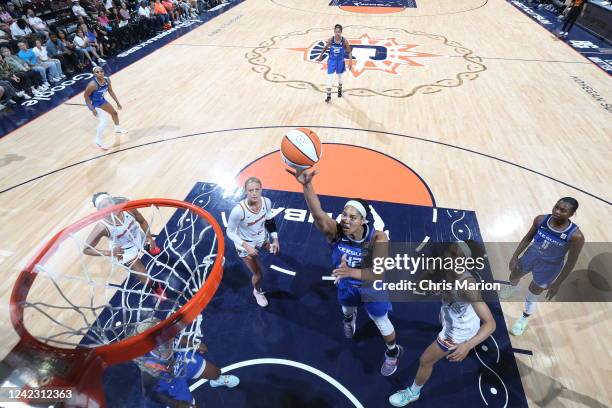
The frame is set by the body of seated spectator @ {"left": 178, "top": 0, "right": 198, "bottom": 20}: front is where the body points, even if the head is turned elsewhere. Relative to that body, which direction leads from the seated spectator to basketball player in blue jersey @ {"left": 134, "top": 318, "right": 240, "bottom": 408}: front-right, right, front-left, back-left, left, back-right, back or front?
front-right

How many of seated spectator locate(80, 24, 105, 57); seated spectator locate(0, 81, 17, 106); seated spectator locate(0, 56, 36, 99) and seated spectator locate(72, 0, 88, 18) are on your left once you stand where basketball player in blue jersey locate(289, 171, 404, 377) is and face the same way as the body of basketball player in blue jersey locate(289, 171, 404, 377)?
0

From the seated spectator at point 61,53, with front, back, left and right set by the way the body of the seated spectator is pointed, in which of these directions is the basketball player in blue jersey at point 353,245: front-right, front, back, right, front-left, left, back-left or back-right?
front-right

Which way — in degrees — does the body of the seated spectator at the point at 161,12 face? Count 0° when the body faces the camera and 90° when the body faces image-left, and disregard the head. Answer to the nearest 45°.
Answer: approximately 315°

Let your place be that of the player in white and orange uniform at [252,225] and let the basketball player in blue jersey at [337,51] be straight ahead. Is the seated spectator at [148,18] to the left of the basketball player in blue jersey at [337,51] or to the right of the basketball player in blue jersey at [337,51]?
left

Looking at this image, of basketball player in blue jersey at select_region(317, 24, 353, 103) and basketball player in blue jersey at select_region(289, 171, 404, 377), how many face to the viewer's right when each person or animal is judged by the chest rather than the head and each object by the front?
0

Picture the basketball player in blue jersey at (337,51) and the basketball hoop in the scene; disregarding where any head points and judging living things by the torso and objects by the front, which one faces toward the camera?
the basketball player in blue jersey

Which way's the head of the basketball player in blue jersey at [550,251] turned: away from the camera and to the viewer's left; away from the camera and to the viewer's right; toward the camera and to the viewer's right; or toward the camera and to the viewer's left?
toward the camera and to the viewer's left

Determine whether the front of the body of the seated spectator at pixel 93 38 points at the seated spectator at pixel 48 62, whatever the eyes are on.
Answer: no

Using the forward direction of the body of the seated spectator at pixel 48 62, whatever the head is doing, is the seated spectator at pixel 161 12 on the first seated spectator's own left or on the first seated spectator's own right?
on the first seated spectator's own left

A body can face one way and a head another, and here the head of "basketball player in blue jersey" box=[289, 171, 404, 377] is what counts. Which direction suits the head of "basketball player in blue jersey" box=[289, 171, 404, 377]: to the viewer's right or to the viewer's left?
to the viewer's left

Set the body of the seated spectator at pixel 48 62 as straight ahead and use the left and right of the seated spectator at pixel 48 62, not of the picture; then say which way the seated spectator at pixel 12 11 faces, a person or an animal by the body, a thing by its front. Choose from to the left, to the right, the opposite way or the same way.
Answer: the same way

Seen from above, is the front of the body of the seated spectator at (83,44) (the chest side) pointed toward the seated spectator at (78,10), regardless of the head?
no

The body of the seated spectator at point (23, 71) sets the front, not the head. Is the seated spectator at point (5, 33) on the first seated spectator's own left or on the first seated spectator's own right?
on the first seated spectator's own left

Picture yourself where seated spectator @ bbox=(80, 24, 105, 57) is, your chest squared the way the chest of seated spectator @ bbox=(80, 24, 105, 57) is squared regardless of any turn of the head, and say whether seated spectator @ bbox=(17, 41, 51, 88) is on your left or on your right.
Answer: on your right

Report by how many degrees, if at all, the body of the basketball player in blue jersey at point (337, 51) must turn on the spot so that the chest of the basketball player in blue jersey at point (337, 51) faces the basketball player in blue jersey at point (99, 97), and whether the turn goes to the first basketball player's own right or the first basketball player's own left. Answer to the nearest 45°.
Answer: approximately 45° to the first basketball player's own right
